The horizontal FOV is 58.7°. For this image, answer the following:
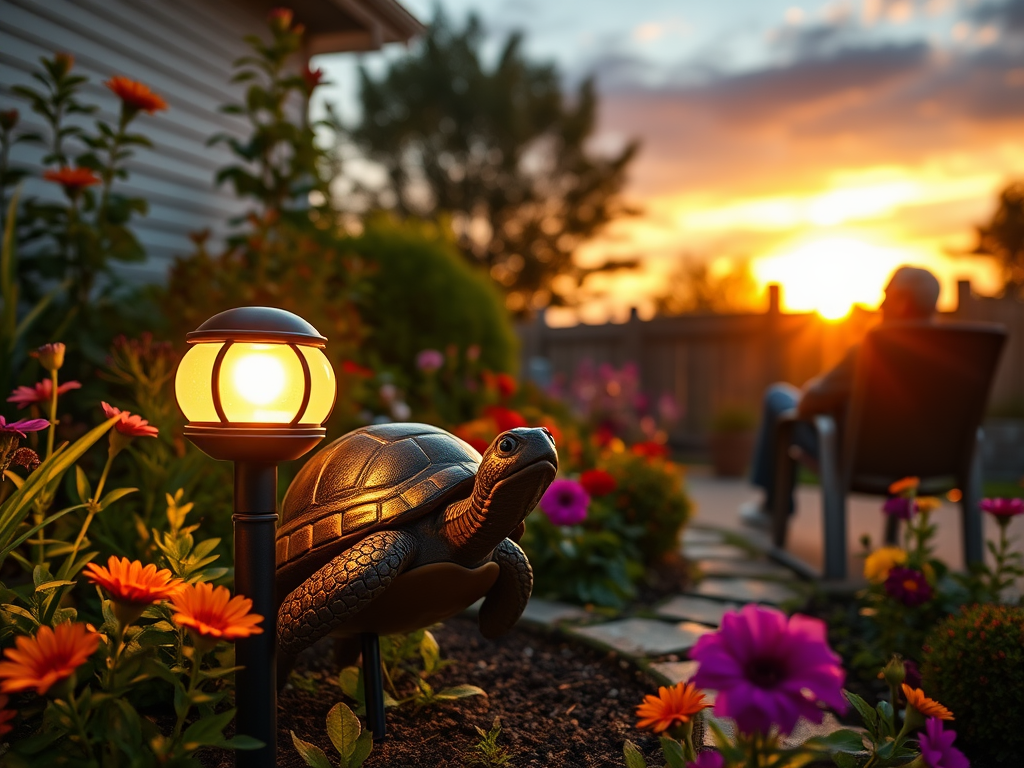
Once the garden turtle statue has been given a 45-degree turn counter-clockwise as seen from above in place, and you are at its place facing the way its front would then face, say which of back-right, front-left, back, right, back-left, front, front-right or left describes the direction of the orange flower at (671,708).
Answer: front-right

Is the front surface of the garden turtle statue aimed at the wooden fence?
no

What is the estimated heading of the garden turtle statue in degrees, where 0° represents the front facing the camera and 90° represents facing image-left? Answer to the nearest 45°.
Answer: approximately 315°

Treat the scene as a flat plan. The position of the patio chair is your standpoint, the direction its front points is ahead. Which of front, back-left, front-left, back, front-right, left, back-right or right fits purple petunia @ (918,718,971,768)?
back-left

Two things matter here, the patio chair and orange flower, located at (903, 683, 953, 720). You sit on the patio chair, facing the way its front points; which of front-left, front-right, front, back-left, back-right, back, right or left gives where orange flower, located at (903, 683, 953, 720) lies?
back-left

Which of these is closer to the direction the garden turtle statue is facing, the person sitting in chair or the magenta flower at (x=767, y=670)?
the magenta flower

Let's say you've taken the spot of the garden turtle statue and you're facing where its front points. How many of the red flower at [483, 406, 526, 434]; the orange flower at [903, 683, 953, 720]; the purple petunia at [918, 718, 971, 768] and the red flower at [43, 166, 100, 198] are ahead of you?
2

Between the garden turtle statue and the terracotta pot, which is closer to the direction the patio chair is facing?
the terracotta pot

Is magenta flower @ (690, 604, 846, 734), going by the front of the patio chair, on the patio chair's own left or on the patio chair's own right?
on the patio chair's own left

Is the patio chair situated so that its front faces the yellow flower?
no

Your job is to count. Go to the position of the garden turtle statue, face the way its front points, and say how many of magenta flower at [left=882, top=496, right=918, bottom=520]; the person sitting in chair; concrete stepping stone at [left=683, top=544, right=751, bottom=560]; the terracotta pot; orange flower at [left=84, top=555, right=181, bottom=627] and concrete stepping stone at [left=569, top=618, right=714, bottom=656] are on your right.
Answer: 1

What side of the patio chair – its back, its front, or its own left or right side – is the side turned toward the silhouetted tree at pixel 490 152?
front

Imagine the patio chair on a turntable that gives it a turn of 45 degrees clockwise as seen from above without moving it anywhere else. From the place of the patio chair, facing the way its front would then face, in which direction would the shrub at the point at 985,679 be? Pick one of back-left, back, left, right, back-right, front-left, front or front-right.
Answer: back

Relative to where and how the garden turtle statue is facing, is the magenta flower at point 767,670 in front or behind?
in front

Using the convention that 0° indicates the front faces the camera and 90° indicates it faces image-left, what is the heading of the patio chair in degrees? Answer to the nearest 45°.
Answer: approximately 135°

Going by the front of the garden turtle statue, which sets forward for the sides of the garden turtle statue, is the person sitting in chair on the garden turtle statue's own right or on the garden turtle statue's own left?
on the garden turtle statue's own left

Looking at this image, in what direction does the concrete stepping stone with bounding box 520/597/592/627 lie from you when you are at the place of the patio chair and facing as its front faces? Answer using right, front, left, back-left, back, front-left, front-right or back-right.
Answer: left

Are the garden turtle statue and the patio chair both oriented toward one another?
no

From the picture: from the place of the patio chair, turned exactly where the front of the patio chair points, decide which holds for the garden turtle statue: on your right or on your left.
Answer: on your left
